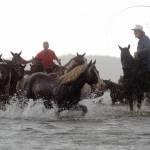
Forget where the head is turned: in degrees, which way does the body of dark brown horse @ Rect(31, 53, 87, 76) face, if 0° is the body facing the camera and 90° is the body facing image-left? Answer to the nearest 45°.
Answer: approximately 270°

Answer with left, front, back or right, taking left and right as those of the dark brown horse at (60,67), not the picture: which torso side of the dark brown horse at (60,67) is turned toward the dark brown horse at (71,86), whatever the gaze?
right

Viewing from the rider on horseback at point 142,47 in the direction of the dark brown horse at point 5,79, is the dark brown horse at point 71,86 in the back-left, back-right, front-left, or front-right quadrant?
front-left

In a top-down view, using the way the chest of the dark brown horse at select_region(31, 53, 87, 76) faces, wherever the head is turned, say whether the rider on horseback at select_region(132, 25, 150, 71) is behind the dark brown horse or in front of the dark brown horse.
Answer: in front

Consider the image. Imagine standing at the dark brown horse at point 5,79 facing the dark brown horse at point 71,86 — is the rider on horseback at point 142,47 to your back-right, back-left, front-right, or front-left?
front-left

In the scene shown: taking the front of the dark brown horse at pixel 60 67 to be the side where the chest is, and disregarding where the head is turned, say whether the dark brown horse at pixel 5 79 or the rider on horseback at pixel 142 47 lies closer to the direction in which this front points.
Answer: the rider on horseback
